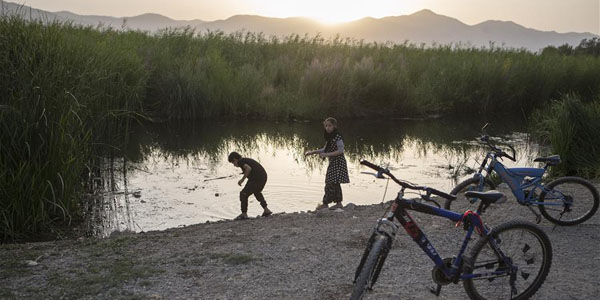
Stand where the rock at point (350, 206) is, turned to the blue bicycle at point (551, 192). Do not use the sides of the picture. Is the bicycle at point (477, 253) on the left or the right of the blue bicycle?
right

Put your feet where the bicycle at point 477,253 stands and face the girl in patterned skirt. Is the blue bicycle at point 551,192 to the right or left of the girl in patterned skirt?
right

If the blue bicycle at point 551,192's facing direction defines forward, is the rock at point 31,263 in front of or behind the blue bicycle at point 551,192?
in front

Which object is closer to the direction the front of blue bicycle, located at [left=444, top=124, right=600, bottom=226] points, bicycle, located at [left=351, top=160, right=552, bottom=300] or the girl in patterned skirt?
the girl in patterned skirt

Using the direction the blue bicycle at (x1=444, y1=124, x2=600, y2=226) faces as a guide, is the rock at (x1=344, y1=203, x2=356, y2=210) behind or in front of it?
in front

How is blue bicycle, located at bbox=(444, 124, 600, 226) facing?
to the viewer's left

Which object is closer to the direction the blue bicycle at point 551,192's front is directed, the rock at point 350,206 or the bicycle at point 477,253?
the rock

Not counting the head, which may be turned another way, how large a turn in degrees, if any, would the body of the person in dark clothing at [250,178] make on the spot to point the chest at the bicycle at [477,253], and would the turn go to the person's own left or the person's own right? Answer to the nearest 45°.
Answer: approximately 90° to the person's own left

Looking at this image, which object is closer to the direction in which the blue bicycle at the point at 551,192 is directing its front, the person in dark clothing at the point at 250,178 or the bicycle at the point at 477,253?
the person in dark clothing

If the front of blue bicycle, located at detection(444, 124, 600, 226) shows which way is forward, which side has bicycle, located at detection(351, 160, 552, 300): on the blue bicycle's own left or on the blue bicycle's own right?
on the blue bicycle's own left

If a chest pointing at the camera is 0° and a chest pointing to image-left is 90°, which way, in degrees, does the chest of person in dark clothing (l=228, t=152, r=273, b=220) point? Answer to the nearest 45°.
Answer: approximately 90°

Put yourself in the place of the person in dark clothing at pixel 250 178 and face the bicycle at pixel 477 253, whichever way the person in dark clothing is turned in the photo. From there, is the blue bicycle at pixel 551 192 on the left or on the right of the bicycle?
left

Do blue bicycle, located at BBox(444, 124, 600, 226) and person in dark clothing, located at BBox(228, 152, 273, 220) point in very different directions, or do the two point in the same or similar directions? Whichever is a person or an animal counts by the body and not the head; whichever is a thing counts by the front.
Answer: same or similar directions

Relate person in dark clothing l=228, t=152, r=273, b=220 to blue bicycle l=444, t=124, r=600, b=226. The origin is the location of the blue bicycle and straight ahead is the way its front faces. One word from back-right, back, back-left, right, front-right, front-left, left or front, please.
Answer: front

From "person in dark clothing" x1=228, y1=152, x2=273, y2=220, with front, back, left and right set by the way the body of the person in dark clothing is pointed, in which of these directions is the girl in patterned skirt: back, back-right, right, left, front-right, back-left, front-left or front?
back

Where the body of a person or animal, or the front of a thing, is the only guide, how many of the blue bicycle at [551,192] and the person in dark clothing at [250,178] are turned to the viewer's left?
2
